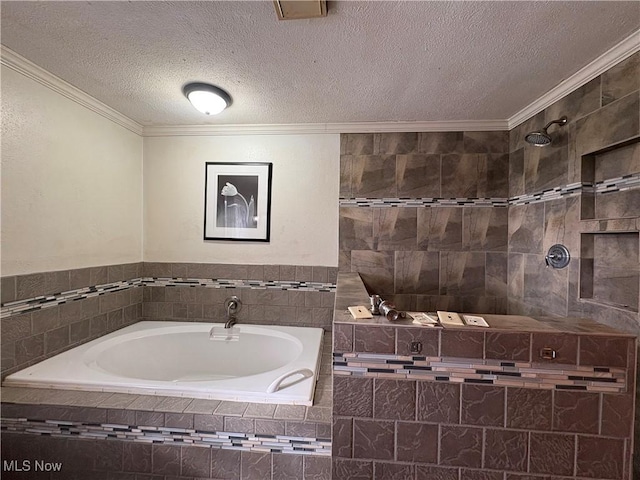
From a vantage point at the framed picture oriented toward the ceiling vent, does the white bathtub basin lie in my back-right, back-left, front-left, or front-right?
front-right

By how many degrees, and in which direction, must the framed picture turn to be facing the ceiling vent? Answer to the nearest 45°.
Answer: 0° — it already faces it

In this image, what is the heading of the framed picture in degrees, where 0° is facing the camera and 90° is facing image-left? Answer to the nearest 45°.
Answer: approximately 0°

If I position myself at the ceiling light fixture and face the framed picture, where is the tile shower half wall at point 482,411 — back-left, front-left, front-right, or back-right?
back-right

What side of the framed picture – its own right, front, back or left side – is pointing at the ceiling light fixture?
front

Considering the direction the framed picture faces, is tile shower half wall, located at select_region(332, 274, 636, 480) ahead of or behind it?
ahead
